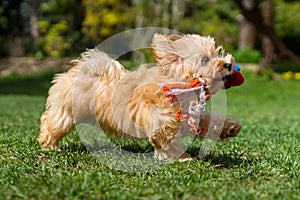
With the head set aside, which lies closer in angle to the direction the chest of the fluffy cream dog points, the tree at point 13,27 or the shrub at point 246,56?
the shrub

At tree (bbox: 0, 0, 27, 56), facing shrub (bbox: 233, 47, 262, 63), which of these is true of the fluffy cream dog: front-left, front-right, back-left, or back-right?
front-right

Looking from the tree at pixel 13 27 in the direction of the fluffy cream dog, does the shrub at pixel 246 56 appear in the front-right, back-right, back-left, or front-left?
front-left

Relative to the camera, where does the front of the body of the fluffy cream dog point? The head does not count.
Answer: to the viewer's right

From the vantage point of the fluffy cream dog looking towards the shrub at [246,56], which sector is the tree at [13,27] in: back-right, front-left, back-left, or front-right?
front-left

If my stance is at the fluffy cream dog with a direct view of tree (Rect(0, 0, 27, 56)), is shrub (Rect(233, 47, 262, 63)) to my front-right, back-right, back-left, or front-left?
front-right

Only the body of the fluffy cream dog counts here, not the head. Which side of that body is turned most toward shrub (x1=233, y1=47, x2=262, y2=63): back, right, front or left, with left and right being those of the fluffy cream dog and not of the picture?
left

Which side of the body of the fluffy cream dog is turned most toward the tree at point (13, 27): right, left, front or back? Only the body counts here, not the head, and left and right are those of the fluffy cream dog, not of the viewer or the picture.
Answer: left
